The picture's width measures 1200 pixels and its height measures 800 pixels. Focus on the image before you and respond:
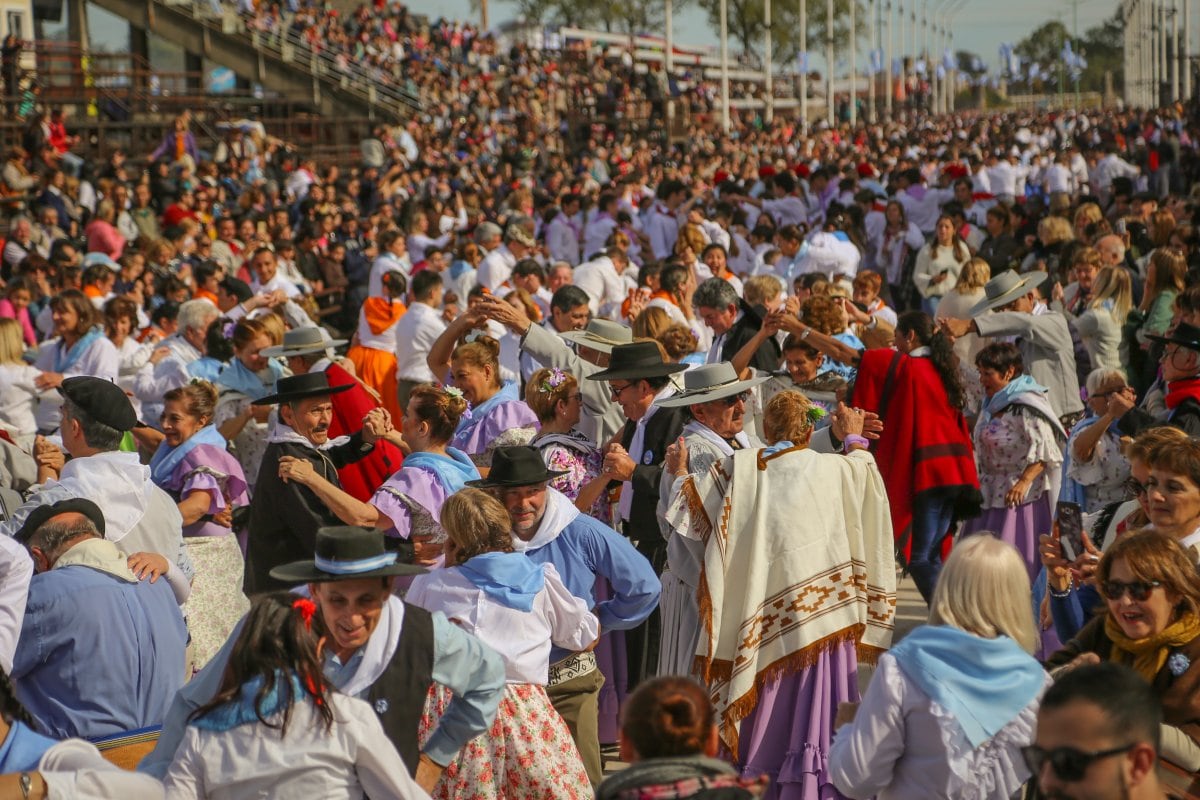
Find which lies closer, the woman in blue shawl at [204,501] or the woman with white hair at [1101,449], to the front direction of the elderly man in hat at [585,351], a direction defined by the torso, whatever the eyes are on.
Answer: the woman in blue shawl

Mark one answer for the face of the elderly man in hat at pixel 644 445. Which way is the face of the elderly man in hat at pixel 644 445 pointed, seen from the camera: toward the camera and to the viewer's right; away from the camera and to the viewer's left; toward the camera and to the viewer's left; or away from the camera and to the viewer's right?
toward the camera and to the viewer's left

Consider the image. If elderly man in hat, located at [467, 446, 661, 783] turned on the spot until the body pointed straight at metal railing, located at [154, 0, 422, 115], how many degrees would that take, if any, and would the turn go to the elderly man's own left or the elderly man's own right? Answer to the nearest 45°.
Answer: approximately 135° to the elderly man's own right

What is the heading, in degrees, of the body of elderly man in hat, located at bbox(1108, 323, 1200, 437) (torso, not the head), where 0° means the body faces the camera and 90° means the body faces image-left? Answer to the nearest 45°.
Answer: approximately 90°

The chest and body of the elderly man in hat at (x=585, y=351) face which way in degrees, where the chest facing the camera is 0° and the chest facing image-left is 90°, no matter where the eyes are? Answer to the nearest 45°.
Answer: approximately 135°

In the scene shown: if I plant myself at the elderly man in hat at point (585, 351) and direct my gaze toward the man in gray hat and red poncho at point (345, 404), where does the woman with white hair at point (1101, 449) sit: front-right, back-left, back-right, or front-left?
back-left

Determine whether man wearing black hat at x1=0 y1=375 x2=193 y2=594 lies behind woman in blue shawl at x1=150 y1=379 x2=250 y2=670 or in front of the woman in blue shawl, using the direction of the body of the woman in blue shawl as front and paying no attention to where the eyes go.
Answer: in front

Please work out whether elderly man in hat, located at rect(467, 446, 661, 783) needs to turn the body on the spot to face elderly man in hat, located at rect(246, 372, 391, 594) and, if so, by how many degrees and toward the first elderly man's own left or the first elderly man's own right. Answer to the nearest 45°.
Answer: approximately 90° to the first elderly man's own right

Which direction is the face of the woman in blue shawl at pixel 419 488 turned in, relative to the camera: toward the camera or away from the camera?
away from the camera

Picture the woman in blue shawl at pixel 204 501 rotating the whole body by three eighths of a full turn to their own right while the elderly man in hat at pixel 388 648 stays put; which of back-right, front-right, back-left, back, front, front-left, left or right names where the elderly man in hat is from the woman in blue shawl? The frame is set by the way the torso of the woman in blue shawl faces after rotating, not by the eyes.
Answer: back

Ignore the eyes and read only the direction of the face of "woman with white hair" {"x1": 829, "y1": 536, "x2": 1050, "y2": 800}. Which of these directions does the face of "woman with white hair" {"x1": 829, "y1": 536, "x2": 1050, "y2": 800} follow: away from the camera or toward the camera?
away from the camera

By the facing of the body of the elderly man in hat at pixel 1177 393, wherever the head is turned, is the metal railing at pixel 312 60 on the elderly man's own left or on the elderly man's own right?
on the elderly man's own right
